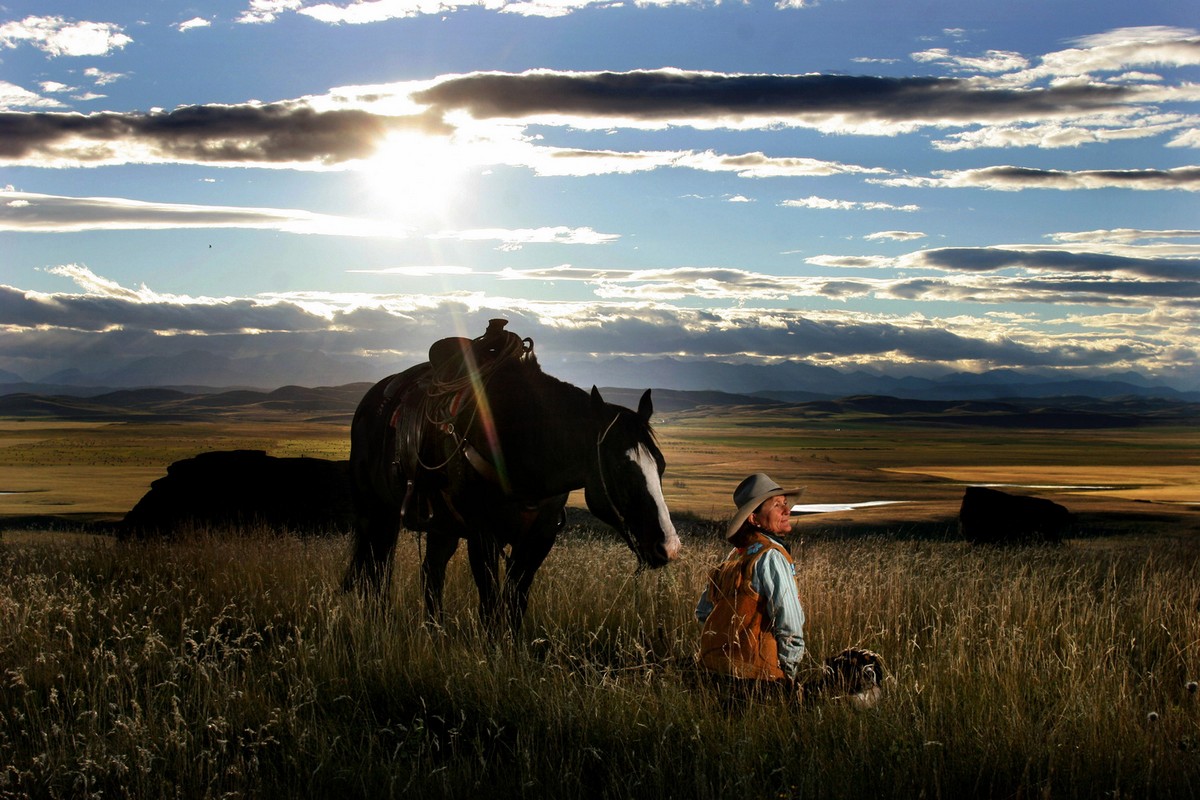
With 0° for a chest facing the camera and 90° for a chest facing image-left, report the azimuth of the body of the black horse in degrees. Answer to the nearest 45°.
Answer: approximately 315°

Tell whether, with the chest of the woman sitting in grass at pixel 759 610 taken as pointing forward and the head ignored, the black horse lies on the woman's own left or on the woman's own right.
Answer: on the woman's own left

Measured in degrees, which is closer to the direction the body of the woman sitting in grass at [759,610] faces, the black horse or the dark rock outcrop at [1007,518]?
the dark rock outcrop

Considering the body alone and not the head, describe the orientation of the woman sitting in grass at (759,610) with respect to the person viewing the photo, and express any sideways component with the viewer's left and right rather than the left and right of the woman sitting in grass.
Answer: facing away from the viewer and to the right of the viewer

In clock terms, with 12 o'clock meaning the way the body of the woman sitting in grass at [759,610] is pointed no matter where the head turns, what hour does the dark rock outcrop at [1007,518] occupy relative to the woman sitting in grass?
The dark rock outcrop is roughly at 11 o'clock from the woman sitting in grass.
